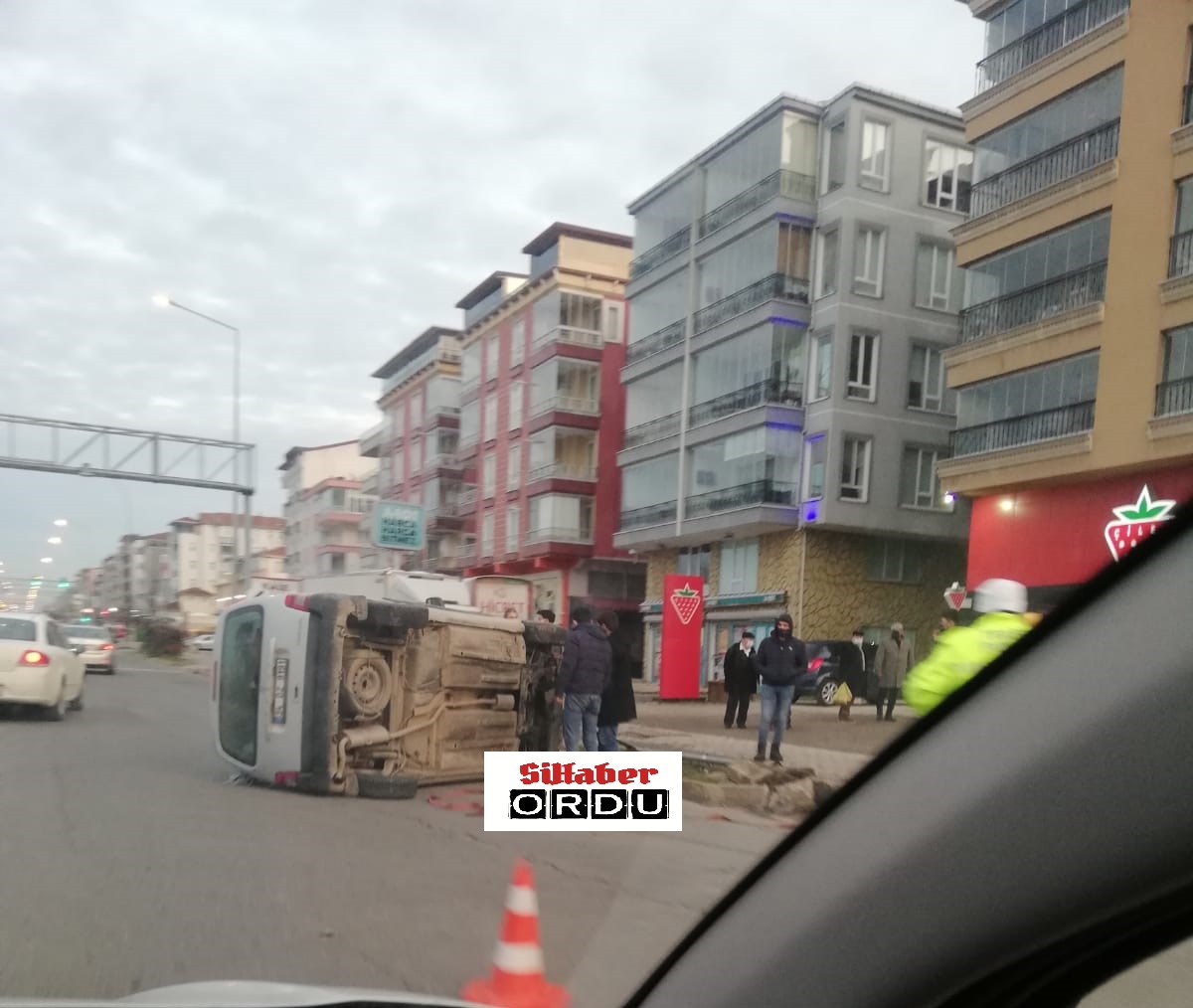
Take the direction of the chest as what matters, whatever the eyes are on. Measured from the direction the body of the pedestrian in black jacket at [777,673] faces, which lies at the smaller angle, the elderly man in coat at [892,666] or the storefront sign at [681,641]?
the elderly man in coat

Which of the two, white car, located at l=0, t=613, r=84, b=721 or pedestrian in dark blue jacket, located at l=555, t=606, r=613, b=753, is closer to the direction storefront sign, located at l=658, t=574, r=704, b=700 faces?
the pedestrian in dark blue jacket

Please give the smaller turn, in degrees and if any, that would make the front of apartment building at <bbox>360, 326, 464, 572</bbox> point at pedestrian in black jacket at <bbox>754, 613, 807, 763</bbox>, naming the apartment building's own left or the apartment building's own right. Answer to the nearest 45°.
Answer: approximately 45° to the apartment building's own left

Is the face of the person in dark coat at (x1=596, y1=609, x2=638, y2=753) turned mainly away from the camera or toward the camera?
away from the camera

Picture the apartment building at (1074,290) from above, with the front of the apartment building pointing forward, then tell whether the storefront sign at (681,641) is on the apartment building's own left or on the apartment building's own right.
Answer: on the apartment building's own right

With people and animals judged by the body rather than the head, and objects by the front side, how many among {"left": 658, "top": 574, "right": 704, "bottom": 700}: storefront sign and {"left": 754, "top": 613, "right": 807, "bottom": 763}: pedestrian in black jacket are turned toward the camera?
2

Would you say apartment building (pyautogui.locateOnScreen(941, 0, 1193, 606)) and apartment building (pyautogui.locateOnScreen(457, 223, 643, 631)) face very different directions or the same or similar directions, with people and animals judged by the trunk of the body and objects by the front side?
same or similar directions

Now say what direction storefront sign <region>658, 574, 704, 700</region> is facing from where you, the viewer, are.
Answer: facing the viewer

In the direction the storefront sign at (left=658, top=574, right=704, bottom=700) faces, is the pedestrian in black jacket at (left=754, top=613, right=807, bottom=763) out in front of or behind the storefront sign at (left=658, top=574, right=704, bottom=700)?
in front

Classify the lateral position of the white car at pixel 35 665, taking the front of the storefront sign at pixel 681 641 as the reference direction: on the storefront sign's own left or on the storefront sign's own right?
on the storefront sign's own right
